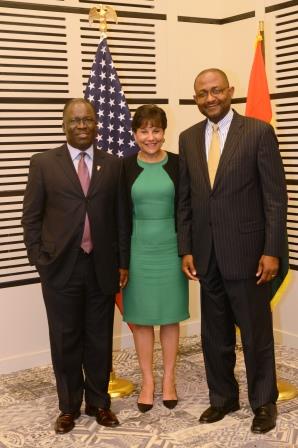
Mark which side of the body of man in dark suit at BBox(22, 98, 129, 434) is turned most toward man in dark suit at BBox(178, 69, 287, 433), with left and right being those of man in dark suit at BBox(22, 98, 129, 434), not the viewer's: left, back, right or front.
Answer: left

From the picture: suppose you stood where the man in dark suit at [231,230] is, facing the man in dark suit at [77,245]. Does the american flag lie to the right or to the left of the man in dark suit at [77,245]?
right

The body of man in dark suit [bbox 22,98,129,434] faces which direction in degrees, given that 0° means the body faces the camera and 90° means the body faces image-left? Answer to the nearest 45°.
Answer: approximately 0°

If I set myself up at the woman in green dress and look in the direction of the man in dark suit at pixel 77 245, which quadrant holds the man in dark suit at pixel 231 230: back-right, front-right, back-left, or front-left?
back-left

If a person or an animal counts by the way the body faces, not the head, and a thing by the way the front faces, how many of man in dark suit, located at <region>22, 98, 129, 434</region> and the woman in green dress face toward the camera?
2

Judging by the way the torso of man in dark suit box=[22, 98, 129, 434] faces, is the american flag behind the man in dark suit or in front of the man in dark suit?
behind
